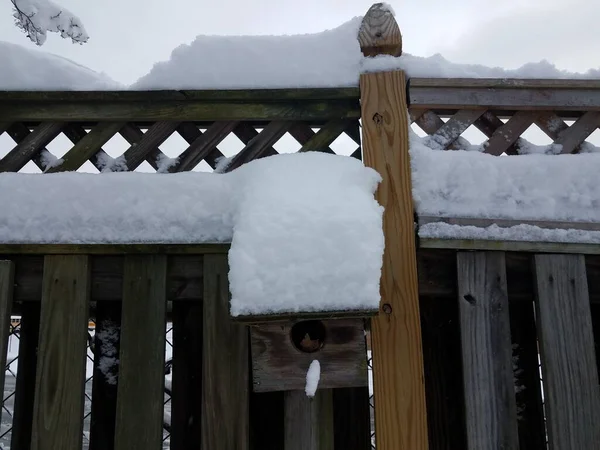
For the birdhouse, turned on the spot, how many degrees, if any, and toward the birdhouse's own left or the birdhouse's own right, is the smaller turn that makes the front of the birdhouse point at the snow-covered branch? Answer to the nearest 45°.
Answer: approximately 135° to the birdhouse's own right

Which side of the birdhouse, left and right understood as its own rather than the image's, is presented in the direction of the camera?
front
